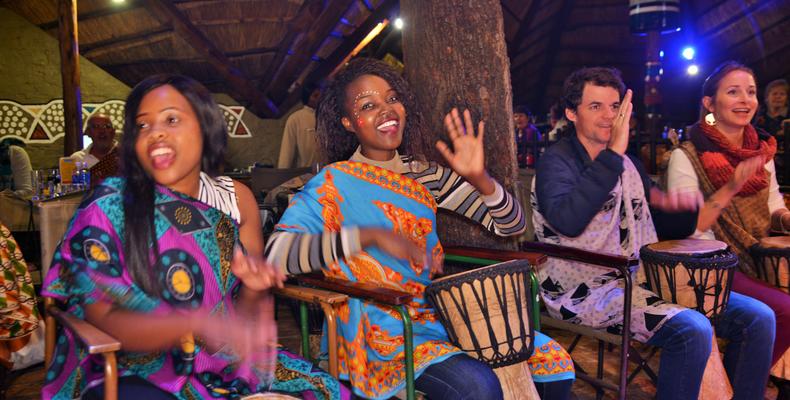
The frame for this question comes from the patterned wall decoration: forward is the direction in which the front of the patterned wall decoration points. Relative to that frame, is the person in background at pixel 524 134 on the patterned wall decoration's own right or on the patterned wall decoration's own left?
on the patterned wall decoration's own left

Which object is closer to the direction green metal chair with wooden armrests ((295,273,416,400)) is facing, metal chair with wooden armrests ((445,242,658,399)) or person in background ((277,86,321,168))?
the metal chair with wooden armrests

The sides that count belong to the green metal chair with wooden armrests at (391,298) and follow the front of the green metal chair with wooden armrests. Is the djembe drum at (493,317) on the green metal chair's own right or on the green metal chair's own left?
on the green metal chair's own left

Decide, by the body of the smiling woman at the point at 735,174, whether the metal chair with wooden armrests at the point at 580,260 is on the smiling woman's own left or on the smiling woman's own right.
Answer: on the smiling woman's own right

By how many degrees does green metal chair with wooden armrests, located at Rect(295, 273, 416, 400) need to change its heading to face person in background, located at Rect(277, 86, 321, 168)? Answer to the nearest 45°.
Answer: approximately 135° to its left

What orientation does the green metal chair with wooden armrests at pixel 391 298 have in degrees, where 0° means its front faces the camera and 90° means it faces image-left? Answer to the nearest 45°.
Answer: approximately 315°

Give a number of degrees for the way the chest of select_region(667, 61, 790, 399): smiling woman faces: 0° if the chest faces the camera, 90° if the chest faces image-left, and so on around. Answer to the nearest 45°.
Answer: approximately 315°
